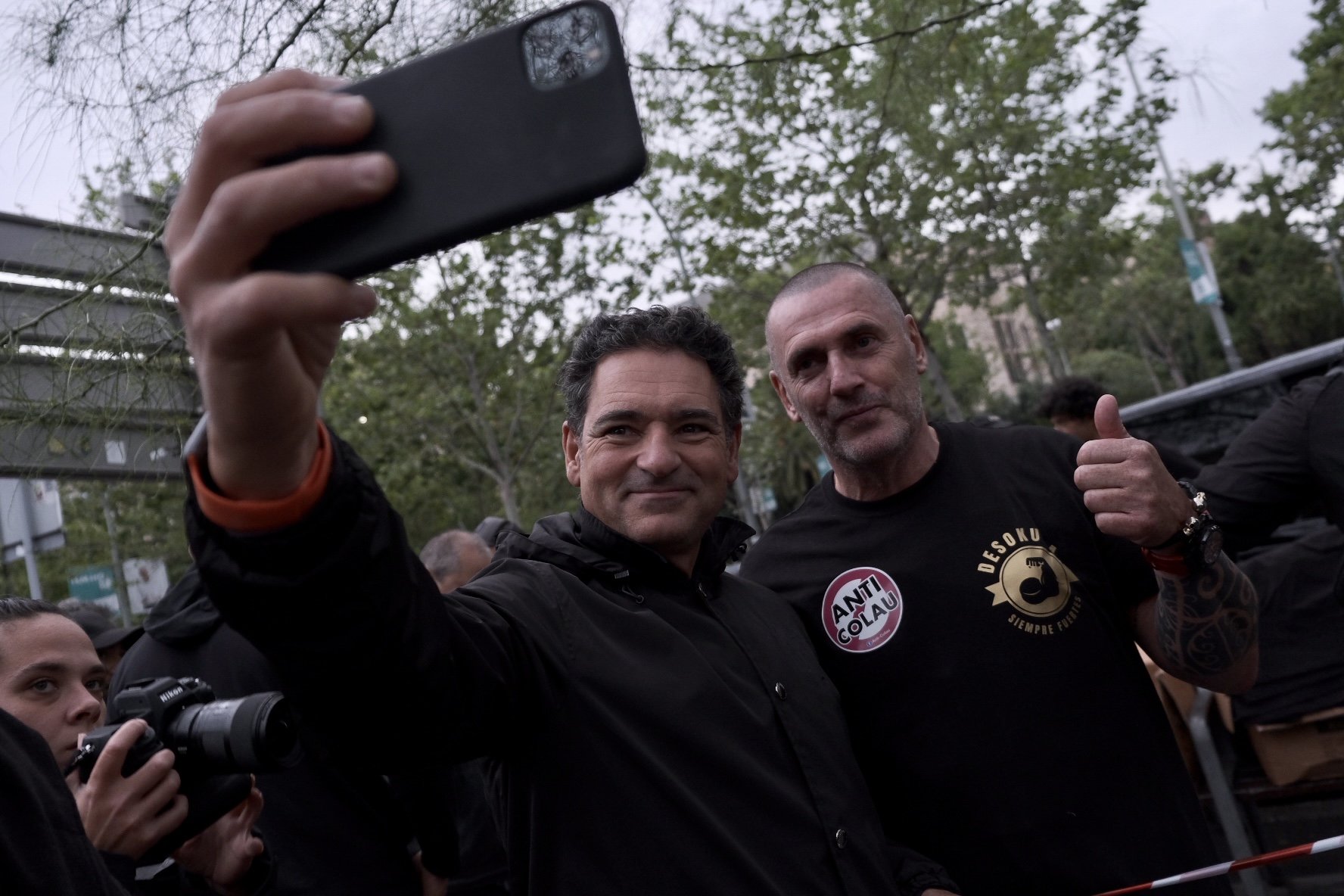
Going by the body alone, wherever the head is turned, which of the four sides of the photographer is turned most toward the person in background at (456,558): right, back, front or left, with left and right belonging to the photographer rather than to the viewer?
left

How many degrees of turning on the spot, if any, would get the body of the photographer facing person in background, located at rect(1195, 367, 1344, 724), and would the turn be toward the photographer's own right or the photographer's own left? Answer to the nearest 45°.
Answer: approximately 45° to the photographer's own left

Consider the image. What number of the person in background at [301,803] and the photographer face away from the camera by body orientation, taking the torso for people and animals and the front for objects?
1

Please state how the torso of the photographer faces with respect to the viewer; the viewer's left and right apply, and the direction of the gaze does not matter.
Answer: facing the viewer and to the right of the viewer

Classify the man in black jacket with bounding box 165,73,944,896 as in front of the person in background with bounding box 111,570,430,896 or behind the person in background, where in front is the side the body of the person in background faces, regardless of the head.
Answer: behind

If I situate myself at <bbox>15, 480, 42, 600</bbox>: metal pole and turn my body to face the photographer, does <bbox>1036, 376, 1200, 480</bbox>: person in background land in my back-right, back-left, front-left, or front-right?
front-left

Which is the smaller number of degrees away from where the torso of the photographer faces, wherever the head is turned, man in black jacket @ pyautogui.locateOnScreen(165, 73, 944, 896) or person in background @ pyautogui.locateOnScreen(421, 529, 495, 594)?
the man in black jacket

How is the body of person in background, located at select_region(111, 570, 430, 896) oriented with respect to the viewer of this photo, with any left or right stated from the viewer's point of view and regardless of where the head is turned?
facing away from the viewer

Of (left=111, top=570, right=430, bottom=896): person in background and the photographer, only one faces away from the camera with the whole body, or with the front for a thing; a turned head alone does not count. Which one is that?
the person in background

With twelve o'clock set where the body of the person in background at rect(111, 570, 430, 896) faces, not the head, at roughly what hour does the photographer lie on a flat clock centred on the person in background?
The photographer is roughly at 7 o'clock from the person in background.

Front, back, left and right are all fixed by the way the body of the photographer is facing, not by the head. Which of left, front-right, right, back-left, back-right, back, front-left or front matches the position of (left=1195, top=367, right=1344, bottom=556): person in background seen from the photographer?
front-left

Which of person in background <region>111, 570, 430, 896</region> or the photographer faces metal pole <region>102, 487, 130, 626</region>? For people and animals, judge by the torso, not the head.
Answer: the person in background

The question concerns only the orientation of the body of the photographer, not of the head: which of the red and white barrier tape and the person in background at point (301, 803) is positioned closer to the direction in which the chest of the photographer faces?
the red and white barrier tape

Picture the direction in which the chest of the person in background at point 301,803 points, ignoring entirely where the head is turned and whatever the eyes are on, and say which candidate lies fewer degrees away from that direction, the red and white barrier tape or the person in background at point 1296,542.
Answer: the person in background
